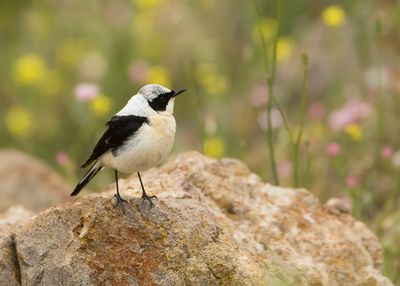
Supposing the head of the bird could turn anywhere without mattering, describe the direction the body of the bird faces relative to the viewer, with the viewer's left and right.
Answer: facing to the right of the viewer

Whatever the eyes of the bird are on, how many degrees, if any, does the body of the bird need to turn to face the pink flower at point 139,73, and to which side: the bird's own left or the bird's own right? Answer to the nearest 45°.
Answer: approximately 90° to the bird's own left
